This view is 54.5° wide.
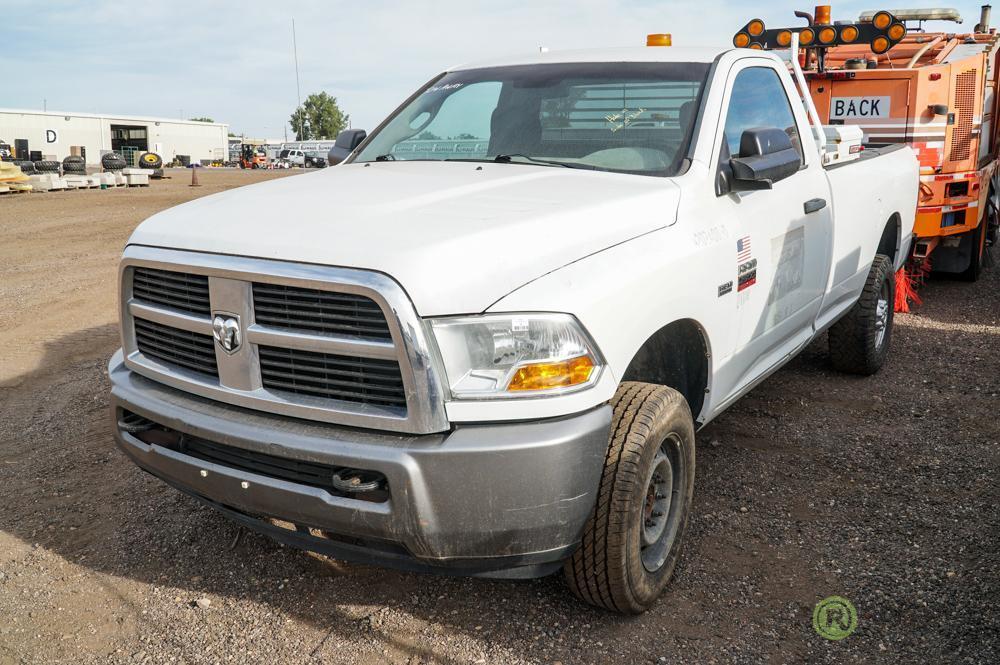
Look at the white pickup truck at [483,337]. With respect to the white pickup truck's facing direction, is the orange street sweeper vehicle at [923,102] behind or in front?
behind
